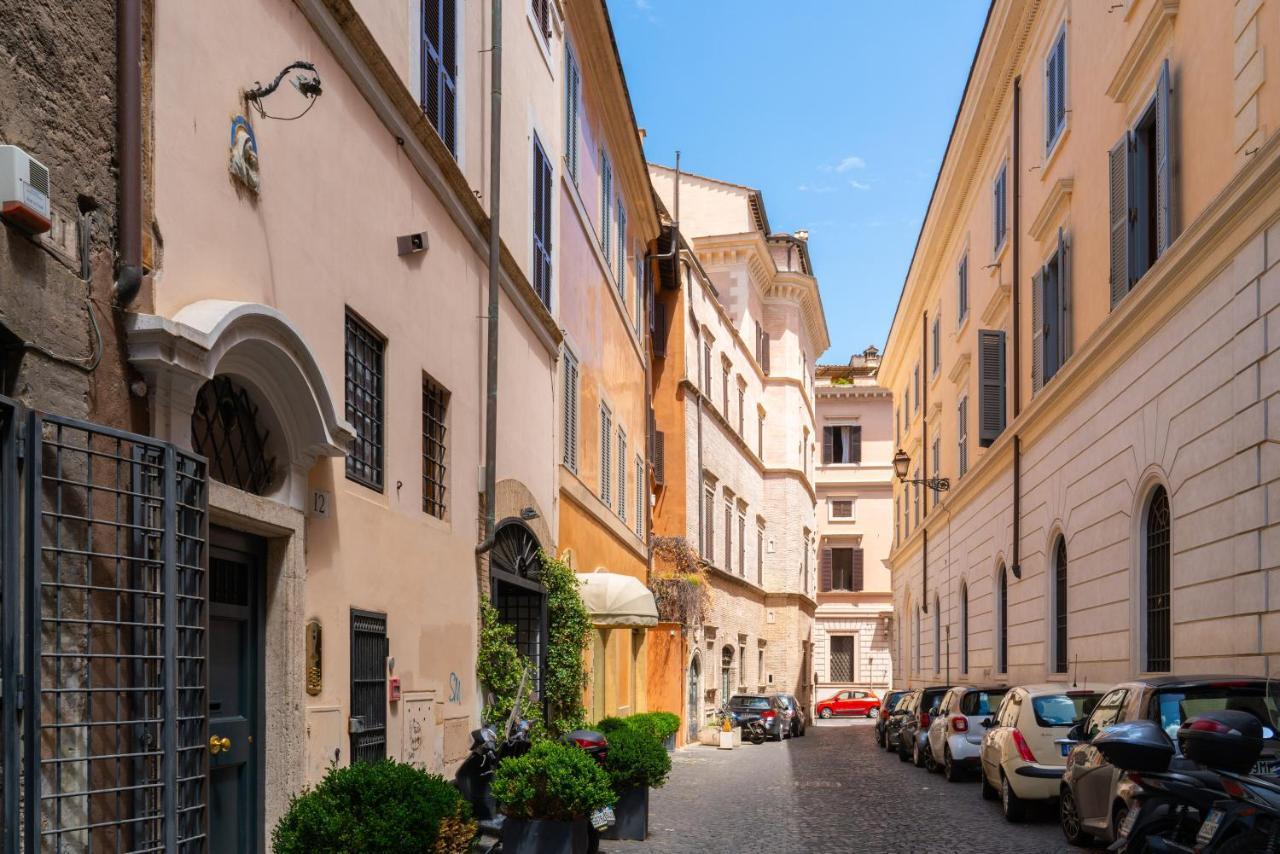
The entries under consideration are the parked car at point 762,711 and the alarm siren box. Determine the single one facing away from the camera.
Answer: the parked car

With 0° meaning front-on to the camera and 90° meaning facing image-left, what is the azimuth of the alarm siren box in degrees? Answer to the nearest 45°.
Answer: approximately 315°

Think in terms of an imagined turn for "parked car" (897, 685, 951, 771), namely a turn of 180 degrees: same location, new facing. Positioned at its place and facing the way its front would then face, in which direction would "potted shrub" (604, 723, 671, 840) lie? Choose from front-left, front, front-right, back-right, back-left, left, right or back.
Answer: front-right

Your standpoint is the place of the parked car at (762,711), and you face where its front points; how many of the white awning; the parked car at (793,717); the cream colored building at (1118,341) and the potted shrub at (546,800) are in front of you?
1

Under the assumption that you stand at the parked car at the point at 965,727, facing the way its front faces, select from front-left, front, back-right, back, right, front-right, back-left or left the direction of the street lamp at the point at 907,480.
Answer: front-right

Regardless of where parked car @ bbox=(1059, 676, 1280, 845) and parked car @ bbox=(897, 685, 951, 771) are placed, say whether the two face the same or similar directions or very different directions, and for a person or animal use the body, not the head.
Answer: same or similar directions

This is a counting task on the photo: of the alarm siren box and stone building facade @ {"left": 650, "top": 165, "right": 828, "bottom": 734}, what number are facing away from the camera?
0

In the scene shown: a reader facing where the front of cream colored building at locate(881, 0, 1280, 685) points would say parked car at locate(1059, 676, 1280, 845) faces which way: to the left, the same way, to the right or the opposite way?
to the right

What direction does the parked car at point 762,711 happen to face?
away from the camera

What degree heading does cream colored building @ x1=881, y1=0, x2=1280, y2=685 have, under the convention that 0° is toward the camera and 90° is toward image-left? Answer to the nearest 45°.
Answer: approximately 45°

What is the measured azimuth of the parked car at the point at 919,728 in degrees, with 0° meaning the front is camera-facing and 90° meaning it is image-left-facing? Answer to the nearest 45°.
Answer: approximately 135°

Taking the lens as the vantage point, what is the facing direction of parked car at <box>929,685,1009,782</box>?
facing away from the viewer and to the left of the viewer
